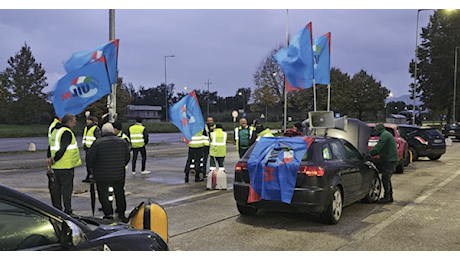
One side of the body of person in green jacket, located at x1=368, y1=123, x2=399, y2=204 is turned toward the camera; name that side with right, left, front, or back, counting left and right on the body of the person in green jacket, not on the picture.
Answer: left

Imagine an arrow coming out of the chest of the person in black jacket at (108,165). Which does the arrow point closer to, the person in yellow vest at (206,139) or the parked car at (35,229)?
the person in yellow vest

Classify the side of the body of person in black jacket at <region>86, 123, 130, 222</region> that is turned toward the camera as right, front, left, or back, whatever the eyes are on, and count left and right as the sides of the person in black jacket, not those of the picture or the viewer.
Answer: back

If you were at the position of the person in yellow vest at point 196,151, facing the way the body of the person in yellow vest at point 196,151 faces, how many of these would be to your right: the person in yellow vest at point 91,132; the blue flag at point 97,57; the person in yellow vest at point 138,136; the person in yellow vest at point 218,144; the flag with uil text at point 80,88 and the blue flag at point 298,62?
2

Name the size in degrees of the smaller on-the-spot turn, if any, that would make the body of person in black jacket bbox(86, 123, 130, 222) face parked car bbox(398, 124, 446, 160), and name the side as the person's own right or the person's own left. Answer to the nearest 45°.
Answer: approximately 45° to the person's own right

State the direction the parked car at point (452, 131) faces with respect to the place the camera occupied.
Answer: facing away from the viewer and to the right of the viewer

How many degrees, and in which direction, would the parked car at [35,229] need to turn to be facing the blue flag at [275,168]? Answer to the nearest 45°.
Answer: approximately 45° to its left

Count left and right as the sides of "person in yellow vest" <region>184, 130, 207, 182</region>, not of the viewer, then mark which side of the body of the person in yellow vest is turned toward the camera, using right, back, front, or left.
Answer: back

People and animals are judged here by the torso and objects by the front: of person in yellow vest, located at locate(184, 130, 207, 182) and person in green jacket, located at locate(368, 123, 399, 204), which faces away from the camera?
the person in yellow vest

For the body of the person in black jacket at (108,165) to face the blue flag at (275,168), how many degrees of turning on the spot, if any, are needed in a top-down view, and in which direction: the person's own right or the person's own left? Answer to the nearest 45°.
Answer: approximately 90° to the person's own right
